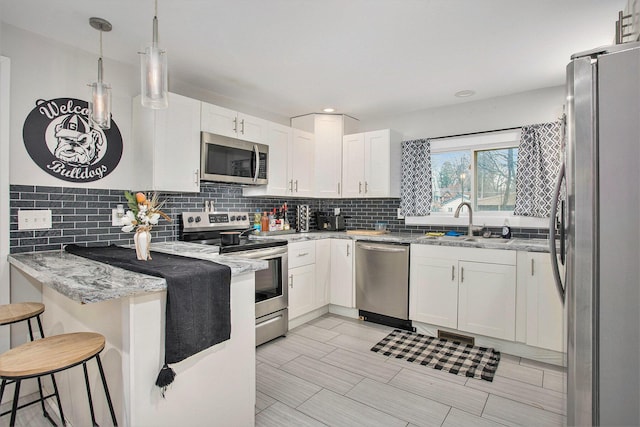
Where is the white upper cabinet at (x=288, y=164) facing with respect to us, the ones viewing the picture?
facing the viewer and to the right of the viewer

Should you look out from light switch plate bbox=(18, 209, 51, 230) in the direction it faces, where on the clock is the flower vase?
The flower vase is roughly at 11 o'clock from the light switch plate.

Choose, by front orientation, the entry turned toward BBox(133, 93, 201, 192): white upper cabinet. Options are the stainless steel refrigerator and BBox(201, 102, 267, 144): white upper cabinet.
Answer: the stainless steel refrigerator

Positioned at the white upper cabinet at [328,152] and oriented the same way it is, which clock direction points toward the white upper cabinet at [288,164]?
the white upper cabinet at [288,164] is roughly at 2 o'clock from the white upper cabinet at [328,152].

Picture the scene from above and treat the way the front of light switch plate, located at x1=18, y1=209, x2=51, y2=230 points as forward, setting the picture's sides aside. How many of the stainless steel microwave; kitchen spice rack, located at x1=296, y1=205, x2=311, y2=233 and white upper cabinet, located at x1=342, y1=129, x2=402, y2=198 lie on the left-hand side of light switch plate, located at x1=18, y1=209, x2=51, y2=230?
3

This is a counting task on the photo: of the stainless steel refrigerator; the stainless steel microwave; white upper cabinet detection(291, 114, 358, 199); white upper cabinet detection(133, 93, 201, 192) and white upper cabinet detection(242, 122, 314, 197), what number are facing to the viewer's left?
1

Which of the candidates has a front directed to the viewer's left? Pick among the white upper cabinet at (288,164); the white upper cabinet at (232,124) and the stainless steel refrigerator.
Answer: the stainless steel refrigerator

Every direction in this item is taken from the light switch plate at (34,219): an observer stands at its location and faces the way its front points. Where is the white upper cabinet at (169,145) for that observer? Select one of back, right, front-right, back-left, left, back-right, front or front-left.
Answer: left

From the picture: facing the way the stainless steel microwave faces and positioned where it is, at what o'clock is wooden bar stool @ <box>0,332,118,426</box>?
The wooden bar stool is roughly at 2 o'clock from the stainless steel microwave.

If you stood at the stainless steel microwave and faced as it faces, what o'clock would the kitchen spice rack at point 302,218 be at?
The kitchen spice rack is roughly at 9 o'clock from the stainless steel microwave.

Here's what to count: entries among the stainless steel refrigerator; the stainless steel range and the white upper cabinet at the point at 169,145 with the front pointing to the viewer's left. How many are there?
1

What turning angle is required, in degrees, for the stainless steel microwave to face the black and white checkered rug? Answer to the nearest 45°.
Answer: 0° — it already faces it

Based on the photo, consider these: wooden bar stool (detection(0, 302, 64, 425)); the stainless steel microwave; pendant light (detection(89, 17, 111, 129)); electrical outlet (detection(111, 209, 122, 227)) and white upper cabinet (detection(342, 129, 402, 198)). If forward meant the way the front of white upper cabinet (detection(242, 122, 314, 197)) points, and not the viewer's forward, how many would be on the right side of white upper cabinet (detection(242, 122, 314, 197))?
4

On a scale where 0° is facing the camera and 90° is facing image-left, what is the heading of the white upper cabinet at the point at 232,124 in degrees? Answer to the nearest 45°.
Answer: approximately 315°

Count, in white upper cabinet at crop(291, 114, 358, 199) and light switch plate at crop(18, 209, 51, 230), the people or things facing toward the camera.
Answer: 2

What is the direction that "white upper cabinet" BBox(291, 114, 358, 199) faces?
toward the camera

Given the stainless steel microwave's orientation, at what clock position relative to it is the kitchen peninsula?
The kitchen peninsula is roughly at 2 o'clock from the stainless steel microwave.
